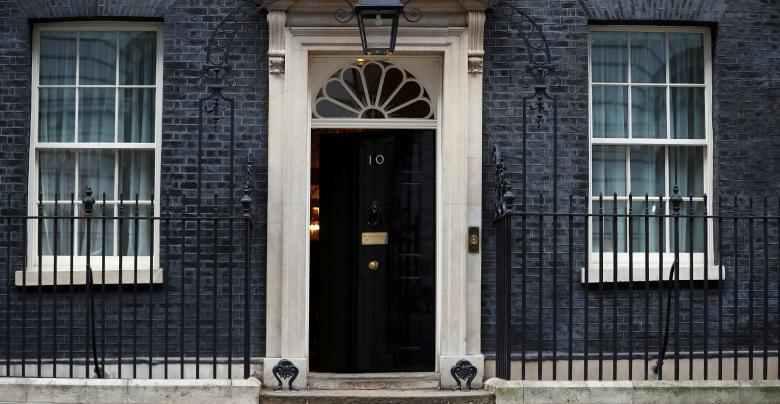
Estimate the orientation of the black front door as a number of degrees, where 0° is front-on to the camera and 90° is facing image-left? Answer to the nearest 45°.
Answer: approximately 0°

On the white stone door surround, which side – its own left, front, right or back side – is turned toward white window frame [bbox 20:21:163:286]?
right
